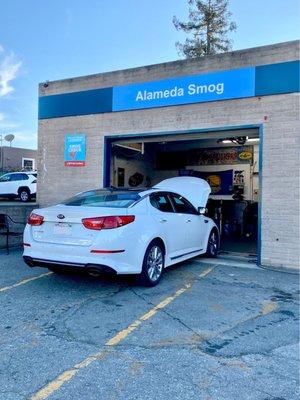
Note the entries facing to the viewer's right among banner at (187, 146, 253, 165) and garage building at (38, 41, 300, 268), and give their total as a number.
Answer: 0

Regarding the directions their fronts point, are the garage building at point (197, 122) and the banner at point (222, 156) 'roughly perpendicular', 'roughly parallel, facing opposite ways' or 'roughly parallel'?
roughly parallel

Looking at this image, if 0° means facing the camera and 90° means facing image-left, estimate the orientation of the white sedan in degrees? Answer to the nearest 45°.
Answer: approximately 225°

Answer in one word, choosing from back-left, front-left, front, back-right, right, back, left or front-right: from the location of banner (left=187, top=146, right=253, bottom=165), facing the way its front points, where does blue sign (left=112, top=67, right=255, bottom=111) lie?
front-left

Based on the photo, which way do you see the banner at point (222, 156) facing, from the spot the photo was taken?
facing the viewer and to the left of the viewer

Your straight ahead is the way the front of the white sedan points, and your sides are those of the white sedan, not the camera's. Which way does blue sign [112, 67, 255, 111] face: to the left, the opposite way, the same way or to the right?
the opposite way

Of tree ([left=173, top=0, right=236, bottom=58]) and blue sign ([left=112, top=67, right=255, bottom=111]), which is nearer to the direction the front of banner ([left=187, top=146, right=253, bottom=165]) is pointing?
the blue sign

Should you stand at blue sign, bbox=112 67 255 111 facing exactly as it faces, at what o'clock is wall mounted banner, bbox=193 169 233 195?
The wall mounted banner is roughly at 5 o'clock from the blue sign.

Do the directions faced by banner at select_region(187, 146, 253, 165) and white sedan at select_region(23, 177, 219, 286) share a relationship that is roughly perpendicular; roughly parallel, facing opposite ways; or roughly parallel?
roughly parallel, facing opposite ways

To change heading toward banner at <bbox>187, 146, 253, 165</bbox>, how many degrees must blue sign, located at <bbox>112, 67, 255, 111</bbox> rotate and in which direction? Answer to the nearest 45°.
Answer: approximately 135° to its right

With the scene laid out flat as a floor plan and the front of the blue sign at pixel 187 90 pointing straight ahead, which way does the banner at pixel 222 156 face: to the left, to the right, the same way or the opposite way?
the same way

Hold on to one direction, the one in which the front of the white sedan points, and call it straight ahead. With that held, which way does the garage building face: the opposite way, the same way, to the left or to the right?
the opposite way

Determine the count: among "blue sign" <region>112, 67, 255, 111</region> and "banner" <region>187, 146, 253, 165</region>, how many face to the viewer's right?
0
